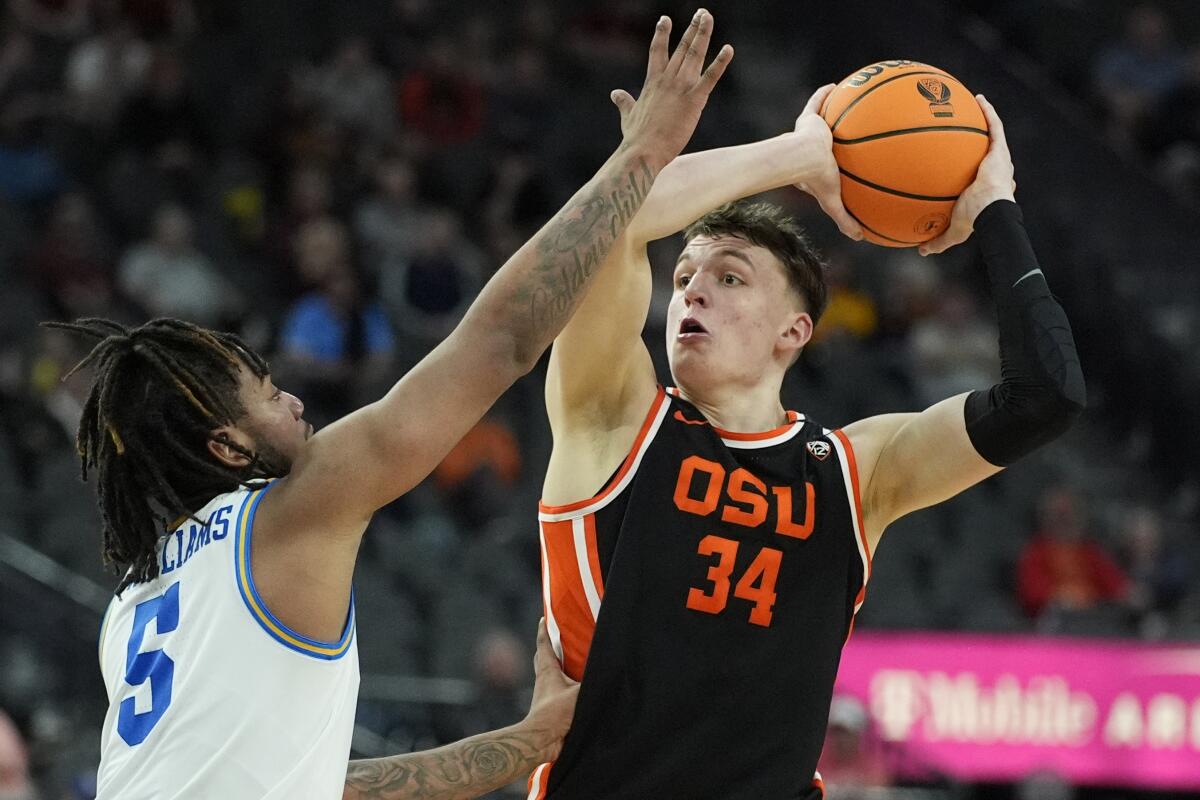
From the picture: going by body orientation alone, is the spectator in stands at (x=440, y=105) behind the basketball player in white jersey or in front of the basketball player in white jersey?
in front

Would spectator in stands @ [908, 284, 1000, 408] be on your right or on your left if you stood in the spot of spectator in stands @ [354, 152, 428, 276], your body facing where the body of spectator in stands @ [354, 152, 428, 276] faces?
on your left

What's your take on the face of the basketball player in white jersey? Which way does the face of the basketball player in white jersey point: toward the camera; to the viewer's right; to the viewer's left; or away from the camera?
to the viewer's right

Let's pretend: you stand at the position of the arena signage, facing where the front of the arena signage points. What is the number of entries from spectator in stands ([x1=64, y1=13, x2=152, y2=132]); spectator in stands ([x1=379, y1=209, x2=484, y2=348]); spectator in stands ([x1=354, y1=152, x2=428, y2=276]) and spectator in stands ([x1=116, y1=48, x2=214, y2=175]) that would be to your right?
4

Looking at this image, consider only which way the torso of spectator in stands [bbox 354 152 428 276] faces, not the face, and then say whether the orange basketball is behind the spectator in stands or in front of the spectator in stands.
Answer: in front

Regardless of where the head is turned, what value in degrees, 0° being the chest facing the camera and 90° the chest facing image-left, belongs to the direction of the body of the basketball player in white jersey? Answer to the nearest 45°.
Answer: approximately 225°

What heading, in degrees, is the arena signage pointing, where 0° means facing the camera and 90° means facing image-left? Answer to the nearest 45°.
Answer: approximately 0°
